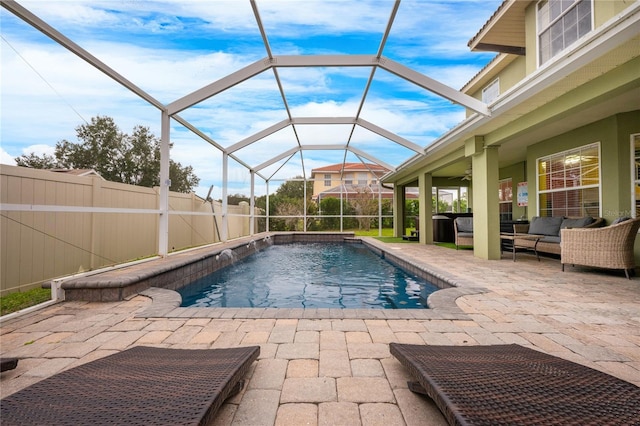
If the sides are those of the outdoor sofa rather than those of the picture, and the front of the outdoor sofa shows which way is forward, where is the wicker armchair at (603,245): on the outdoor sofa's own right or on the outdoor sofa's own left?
on the outdoor sofa's own left

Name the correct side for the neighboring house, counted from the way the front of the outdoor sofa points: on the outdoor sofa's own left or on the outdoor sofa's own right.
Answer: on the outdoor sofa's own right

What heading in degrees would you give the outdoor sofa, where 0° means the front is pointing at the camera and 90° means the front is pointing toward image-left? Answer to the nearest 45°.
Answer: approximately 45°

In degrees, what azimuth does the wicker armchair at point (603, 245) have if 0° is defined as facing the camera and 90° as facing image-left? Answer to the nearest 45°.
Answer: approximately 90°

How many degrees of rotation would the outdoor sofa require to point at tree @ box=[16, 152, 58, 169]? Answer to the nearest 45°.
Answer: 0° — it already faces it
